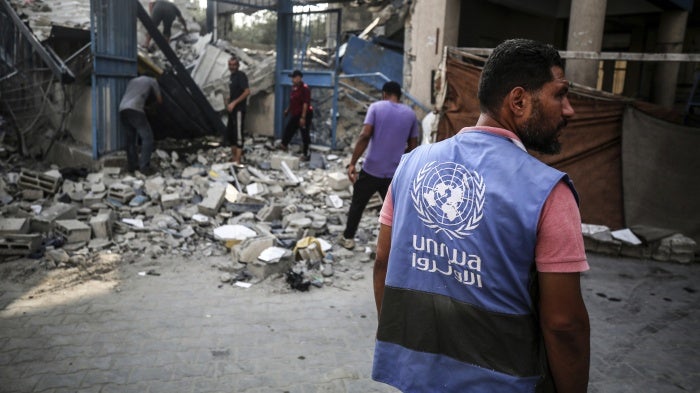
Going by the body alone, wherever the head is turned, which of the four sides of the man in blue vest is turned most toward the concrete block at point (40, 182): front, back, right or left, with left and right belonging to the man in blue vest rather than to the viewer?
left

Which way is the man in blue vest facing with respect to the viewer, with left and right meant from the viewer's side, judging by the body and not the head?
facing away from the viewer and to the right of the viewer

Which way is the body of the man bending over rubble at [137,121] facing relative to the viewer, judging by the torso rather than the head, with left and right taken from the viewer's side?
facing away from the viewer and to the right of the viewer

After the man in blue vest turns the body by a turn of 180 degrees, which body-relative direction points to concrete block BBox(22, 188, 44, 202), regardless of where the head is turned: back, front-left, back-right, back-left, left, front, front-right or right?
right

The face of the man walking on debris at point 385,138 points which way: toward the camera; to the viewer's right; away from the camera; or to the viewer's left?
away from the camera

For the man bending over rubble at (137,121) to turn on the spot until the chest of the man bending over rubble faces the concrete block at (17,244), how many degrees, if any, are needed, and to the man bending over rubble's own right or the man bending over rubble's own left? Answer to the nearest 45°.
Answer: approximately 135° to the man bending over rubble's own right

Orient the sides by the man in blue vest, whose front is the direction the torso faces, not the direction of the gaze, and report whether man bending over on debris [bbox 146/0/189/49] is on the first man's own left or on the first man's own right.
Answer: on the first man's own left

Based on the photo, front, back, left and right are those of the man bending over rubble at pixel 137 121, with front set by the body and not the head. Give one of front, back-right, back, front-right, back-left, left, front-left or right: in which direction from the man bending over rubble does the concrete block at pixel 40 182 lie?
back

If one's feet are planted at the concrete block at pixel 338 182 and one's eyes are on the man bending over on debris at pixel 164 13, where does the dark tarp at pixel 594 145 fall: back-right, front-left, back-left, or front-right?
back-right

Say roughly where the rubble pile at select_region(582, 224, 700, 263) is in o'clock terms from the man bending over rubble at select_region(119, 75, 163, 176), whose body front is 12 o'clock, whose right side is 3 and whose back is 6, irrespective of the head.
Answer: The rubble pile is roughly at 3 o'clock from the man bending over rubble.

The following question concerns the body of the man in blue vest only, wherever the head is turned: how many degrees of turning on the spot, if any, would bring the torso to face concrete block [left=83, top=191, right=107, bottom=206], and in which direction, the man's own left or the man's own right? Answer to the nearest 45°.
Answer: approximately 90° to the man's own left

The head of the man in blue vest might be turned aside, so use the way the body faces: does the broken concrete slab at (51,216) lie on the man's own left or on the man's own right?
on the man's own left
